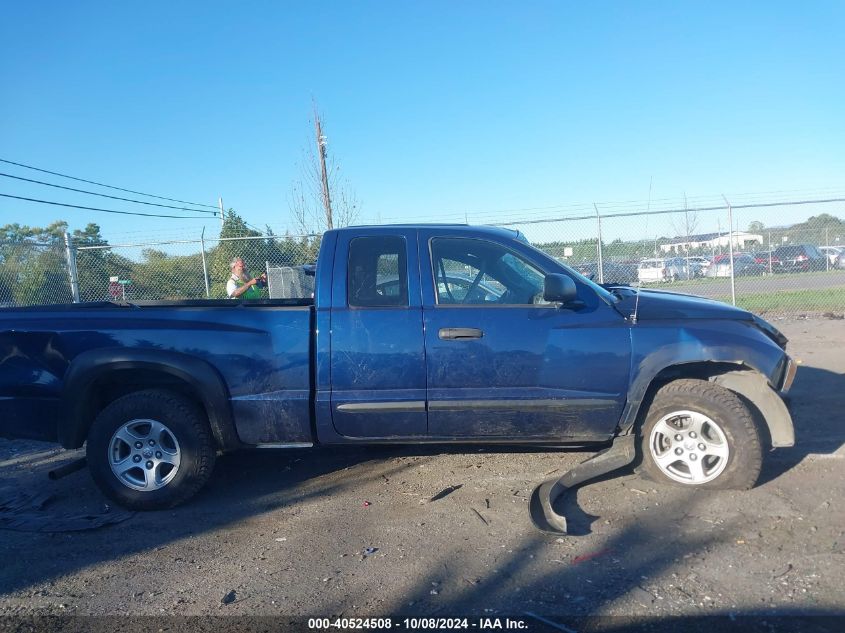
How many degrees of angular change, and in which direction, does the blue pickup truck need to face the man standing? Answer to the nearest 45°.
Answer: approximately 135° to its left

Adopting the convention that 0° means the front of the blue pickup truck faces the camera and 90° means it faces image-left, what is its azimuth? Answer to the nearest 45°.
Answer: approximately 270°

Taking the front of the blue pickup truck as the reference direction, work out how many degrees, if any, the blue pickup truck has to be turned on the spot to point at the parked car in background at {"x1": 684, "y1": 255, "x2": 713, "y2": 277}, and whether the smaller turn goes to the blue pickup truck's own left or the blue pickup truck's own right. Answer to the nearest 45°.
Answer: approximately 45° to the blue pickup truck's own left

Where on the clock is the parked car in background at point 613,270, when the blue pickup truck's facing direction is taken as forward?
The parked car in background is roughly at 10 o'clock from the blue pickup truck.

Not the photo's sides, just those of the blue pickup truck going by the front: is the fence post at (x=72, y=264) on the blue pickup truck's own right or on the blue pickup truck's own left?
on the blue pickup truck's own left

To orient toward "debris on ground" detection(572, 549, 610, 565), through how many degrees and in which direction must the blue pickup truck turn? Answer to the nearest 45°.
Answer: approximately 45° to its right
